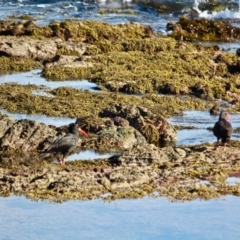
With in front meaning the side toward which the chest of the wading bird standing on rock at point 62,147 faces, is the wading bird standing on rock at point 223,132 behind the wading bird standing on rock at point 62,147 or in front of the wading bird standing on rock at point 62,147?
in front

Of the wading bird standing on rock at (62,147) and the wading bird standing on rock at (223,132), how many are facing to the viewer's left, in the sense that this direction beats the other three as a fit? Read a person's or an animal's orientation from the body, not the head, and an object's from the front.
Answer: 0

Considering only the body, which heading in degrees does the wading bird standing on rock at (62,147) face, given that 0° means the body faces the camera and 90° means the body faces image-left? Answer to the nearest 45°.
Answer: approximately 270°

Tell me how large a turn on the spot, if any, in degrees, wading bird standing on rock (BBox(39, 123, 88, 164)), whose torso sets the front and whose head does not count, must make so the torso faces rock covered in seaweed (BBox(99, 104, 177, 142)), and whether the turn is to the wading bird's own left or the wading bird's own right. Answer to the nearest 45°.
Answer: approximately 45° to the wading bird's own left
